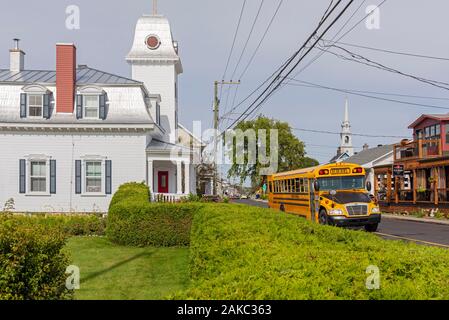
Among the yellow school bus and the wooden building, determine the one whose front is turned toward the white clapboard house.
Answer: the wooden building

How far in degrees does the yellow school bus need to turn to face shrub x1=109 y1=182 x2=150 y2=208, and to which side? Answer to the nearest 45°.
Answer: approximately 90° to its right

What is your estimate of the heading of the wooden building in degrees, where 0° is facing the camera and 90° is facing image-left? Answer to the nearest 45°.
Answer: approximately 45°

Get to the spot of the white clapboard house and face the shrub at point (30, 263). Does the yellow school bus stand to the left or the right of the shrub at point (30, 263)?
left

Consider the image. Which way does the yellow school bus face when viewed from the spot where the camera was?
facing the viewer and to the right of the viewer

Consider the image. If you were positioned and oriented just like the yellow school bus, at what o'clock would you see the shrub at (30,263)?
The shrub is roughly at 2 o'clock from the yellow school bus.

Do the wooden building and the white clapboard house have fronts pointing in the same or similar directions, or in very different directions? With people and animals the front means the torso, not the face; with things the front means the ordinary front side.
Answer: very different directions
